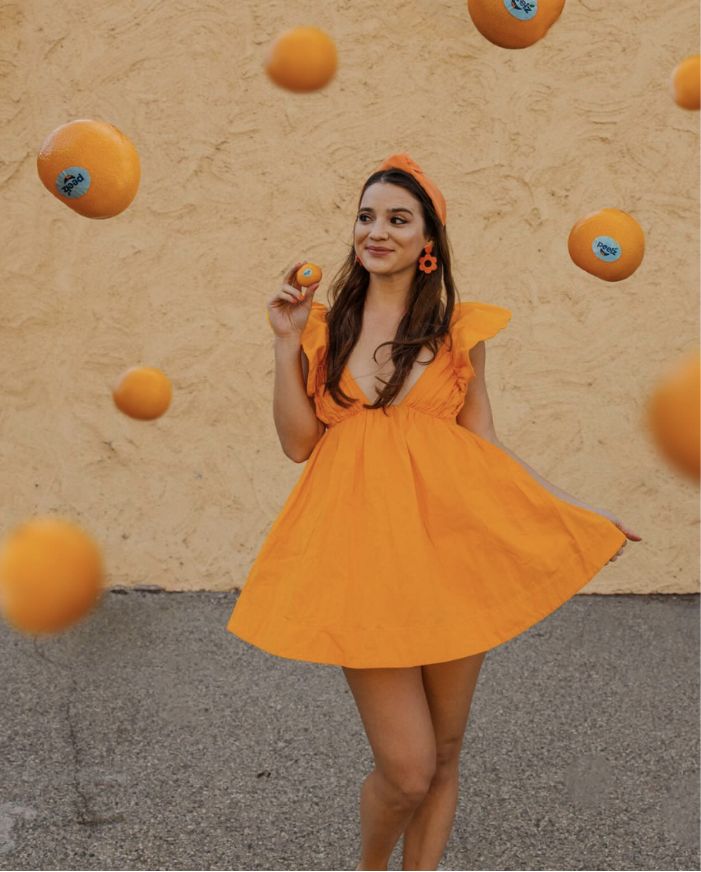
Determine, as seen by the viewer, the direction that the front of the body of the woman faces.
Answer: toward the camera
